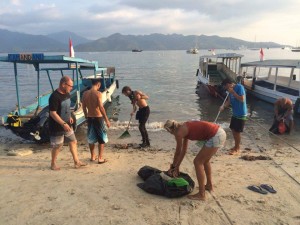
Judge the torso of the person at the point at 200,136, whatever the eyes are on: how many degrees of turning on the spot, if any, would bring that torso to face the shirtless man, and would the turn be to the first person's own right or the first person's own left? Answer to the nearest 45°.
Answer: approximately 45° to the first person's own right

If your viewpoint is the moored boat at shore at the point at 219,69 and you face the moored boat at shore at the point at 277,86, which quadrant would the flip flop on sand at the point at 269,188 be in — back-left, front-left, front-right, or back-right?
front-right

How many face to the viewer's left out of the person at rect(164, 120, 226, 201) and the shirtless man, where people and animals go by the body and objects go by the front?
1

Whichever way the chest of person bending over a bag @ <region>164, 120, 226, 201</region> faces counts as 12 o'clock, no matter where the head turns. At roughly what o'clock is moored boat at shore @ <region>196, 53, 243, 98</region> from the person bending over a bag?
The moored boat at shore is roughly at 3 o'clock from the person bending over a bag.

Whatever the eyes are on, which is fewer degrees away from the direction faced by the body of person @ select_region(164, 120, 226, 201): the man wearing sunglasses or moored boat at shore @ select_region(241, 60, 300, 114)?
the man wearing sunglasses

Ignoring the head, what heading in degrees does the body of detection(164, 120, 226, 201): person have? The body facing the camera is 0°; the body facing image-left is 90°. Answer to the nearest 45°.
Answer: approximately 90°

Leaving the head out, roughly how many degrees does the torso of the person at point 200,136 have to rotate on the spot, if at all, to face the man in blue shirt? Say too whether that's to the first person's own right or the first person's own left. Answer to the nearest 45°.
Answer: approximately 90° to the first person's own right
